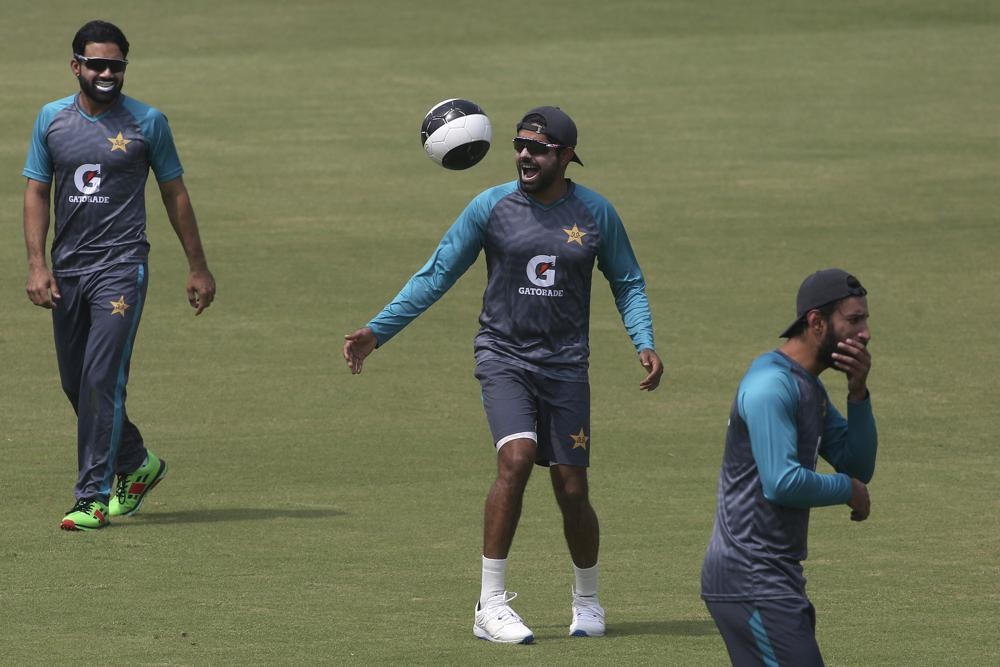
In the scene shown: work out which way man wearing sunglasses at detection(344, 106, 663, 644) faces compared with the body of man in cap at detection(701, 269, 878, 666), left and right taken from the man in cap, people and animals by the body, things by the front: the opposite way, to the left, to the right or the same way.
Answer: to the right

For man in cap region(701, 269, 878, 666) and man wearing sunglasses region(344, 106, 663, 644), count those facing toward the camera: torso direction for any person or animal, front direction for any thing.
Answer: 1

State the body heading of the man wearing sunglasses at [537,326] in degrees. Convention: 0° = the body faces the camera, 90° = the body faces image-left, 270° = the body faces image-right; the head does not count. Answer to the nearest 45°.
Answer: approximately 0°

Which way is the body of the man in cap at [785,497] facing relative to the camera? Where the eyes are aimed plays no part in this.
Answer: to the viewer's right

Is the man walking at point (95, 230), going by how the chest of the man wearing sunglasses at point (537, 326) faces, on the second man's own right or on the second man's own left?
on the second man's own right
